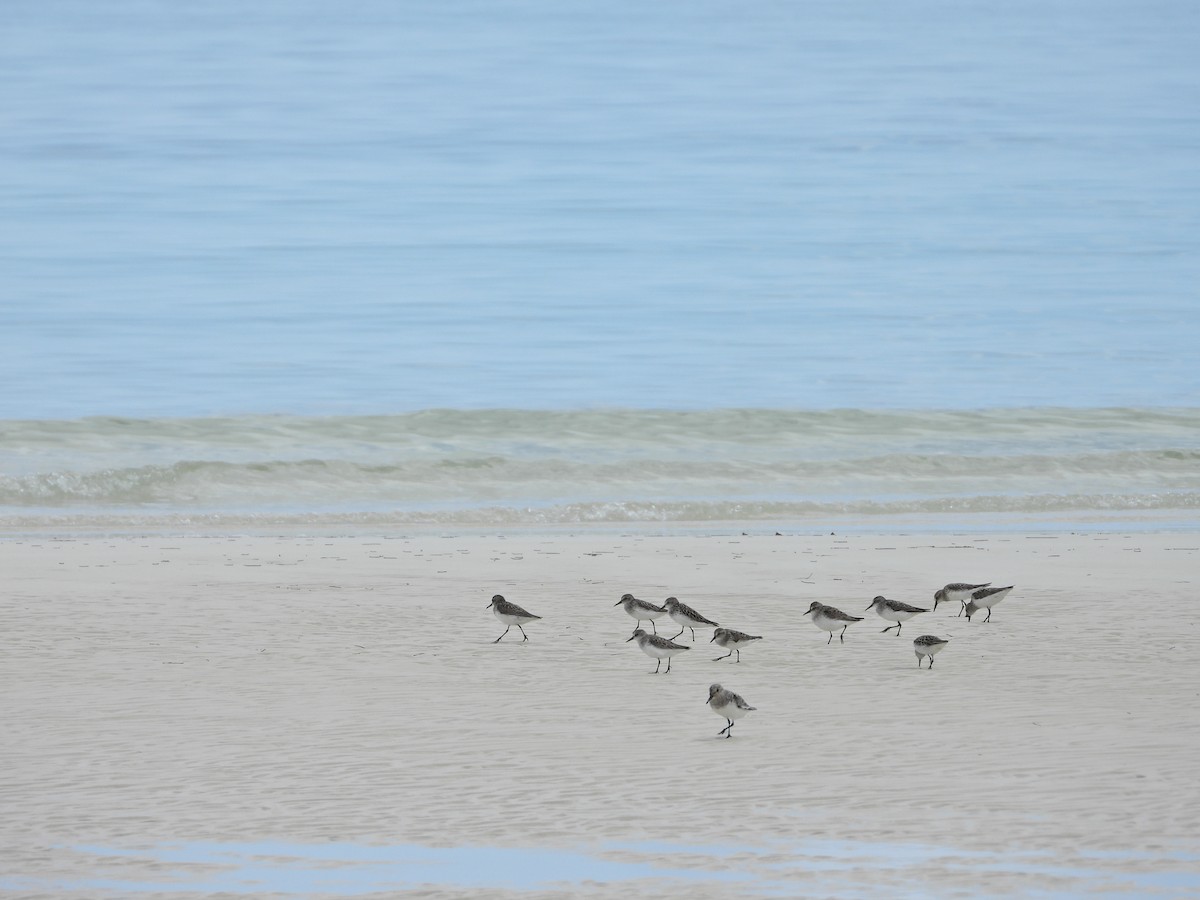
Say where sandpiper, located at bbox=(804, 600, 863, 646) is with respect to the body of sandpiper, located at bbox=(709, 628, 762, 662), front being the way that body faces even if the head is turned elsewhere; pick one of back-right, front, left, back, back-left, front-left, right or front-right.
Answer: back-right

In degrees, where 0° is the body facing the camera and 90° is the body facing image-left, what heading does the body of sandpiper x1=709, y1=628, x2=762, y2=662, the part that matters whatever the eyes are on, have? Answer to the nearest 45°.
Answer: approximately 90°

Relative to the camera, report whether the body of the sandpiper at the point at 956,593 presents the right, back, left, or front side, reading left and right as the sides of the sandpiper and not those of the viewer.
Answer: left

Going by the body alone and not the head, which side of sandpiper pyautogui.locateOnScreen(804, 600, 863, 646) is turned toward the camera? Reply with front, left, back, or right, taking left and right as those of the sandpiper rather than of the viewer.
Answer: left

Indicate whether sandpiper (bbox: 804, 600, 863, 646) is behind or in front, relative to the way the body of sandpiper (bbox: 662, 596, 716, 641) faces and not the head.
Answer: behind

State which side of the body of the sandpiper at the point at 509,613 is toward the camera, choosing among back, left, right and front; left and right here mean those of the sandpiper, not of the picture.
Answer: left

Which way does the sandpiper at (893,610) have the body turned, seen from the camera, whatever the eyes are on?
to the viewer's left

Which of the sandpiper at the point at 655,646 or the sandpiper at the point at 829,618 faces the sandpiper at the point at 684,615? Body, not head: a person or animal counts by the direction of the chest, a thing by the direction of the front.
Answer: the sandpiper at the point at 829,618

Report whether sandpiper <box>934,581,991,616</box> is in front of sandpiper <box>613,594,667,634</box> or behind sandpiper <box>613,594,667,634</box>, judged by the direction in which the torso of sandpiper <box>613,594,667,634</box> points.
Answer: behind

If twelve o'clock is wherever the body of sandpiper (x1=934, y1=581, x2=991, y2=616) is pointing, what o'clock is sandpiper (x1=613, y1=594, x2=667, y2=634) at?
sandpiper (x1=613, y1=594, x2=667, y2=634) is roughly at 11 o'clock from sandpiper (x1=934, y1=581, x2=991, y2=616).

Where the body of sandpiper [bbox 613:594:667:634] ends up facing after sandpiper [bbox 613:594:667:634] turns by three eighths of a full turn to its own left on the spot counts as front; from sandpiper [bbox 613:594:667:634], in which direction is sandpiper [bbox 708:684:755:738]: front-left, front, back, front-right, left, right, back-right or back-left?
front-right

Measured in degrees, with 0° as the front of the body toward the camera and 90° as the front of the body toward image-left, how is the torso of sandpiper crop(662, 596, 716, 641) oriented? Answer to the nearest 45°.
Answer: approximately 90°

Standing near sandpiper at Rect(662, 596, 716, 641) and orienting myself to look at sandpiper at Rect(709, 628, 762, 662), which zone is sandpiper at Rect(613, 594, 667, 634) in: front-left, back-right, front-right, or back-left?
back-right

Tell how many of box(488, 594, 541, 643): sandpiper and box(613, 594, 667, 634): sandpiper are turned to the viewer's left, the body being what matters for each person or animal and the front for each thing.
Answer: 2

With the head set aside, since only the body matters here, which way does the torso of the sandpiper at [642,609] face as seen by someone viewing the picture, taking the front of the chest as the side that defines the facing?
to the viewer's left

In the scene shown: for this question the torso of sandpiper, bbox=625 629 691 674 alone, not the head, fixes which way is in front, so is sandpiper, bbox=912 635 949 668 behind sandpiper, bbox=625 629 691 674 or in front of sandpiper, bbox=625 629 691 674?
behind

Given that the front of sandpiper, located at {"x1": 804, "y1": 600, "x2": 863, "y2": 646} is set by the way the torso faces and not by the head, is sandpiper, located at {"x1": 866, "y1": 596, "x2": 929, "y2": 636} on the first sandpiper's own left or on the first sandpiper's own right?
on the first sandpiper's own right
